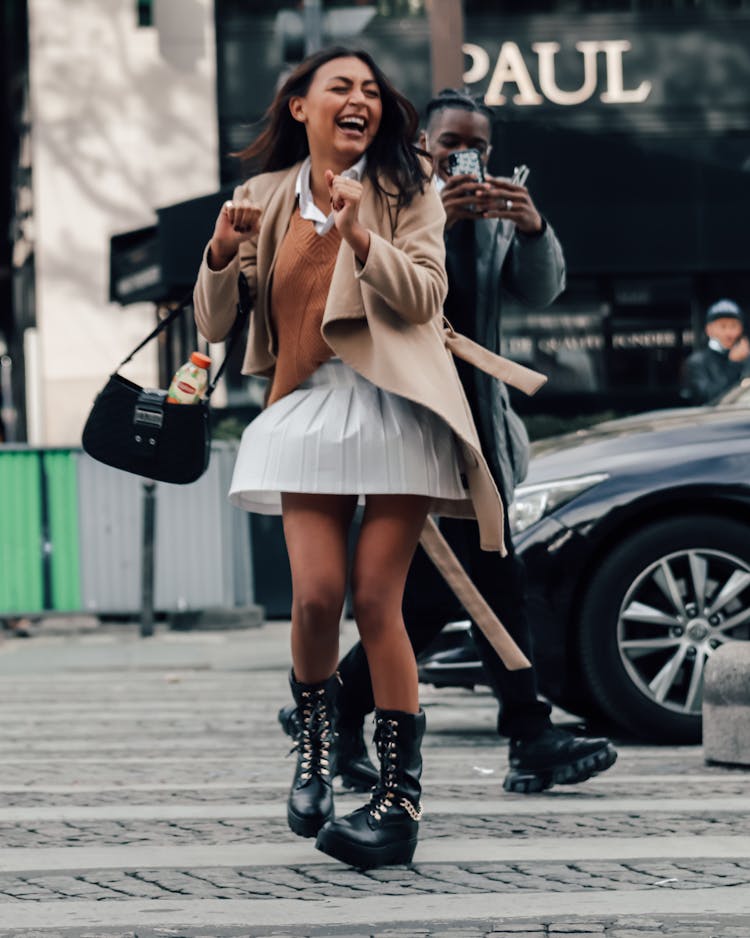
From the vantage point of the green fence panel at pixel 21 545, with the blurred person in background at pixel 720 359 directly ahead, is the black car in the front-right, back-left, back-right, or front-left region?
front-right

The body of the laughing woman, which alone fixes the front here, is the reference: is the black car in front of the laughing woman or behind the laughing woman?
behind

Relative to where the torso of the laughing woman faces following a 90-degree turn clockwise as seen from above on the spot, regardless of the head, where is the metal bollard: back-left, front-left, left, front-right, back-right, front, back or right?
front-right

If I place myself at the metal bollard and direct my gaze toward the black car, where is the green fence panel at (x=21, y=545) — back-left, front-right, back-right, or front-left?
back-right

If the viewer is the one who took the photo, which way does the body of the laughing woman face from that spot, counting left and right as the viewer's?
facing the viewer and to the left of the viewer

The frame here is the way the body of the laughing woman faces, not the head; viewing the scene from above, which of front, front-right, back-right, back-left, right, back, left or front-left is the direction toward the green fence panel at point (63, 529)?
back-right

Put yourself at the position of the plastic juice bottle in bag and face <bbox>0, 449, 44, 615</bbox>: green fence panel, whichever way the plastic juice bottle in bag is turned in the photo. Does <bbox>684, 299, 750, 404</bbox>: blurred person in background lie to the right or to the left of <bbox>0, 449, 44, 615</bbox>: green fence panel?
right

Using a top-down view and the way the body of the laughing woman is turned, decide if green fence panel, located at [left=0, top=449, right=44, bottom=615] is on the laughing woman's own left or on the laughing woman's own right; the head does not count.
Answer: on the laughing woman's own right
